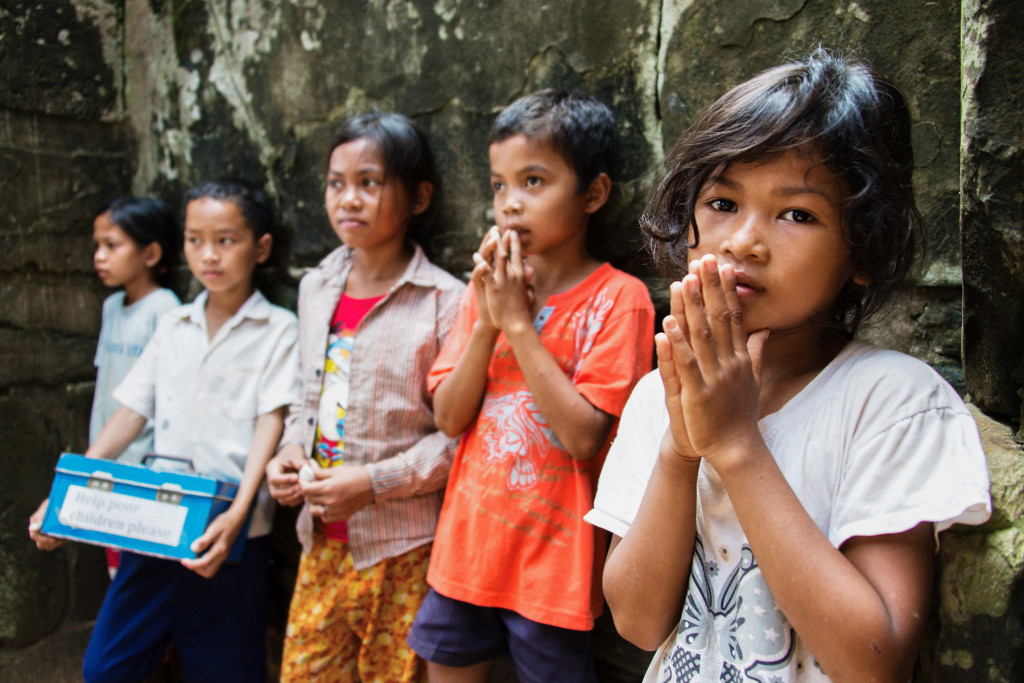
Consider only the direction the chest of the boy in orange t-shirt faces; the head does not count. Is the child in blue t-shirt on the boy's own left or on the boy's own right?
on the boy's own right

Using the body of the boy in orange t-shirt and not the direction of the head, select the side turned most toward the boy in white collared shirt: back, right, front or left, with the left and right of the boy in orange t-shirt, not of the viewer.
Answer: right

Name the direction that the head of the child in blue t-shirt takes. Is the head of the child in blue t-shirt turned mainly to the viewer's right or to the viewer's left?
to the viewer's left

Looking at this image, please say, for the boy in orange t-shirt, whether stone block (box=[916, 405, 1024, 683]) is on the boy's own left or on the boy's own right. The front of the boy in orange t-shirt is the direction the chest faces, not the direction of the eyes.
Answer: on the boy's own left

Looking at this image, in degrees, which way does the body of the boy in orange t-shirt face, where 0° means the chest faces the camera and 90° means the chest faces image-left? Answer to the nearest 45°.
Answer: approximately 45°

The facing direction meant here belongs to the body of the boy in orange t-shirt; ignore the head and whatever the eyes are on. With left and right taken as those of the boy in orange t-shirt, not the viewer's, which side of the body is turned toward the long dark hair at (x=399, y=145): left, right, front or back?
right

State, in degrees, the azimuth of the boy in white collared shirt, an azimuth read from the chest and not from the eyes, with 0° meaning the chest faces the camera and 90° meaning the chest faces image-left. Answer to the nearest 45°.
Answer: approximately 45°

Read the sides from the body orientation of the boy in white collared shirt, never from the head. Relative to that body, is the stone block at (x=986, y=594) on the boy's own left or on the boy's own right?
on the boy's own left

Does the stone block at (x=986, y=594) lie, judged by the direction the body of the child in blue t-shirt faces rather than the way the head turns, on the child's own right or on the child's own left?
on the child's own left
